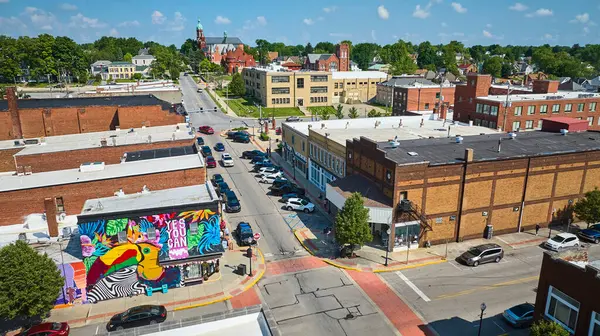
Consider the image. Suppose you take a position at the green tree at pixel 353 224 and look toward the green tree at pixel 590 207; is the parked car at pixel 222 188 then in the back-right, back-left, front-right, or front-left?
back-left

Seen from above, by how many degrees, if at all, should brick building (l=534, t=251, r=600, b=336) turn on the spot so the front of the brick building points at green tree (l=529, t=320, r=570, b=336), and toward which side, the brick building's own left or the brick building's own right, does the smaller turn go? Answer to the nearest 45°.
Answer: approximately 45° to the brick building's own left

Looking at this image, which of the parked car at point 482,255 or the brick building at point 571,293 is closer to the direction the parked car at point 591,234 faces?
the parked car

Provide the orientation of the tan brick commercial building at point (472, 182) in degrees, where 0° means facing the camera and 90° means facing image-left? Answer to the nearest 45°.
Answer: approximately 45°

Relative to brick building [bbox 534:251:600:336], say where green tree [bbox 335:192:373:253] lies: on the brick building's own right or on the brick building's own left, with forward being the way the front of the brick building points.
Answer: on the brick building's own right
